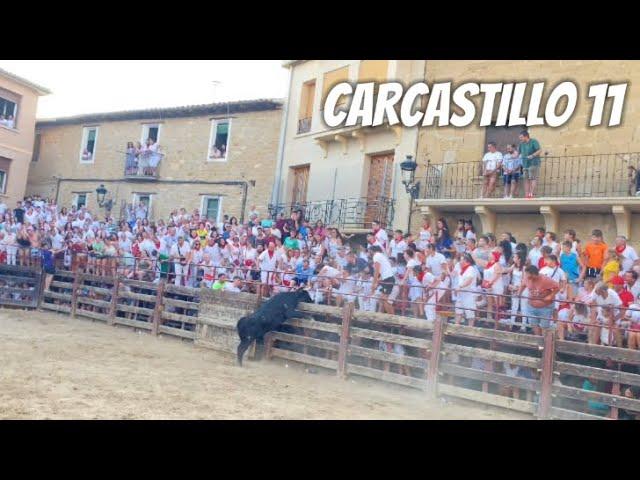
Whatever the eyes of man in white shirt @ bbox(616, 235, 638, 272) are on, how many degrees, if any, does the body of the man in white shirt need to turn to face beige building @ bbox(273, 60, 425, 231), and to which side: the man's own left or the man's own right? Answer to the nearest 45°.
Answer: approximately 90° to the man's own right

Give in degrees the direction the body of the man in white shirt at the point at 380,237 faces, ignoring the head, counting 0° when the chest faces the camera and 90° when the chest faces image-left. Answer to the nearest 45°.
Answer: approximately 45°

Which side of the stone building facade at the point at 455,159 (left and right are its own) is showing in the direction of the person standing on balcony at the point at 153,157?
right

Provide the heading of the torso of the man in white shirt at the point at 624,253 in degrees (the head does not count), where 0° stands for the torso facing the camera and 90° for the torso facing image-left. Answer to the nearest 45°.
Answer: approximately 45°

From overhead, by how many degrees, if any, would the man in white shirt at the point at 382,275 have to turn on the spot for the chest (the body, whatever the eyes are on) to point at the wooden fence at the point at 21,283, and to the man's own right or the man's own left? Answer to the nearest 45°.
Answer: approximately 45° to the man's own right

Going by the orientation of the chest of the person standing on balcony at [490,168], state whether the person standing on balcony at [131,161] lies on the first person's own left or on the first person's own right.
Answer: on the first person's own right

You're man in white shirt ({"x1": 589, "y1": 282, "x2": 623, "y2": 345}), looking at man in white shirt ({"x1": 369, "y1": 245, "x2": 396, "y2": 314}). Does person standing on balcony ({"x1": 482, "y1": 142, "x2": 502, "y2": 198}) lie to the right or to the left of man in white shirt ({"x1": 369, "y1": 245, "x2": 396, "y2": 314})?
right

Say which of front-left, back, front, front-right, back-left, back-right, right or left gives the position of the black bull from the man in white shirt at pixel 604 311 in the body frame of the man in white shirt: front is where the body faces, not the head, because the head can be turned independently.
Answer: front-right

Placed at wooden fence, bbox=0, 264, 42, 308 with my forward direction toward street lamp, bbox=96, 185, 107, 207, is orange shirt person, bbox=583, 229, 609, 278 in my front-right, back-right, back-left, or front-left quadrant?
back-right

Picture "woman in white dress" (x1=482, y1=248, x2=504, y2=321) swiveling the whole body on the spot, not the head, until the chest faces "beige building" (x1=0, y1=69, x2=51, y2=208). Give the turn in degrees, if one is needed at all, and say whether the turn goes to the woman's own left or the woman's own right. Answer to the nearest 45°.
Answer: approximately 90° to the woman's own right

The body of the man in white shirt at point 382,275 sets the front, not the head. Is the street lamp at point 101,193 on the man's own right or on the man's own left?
on the man's own right

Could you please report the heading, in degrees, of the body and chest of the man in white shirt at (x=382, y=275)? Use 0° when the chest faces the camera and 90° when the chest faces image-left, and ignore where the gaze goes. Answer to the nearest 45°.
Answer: approximately 90°
